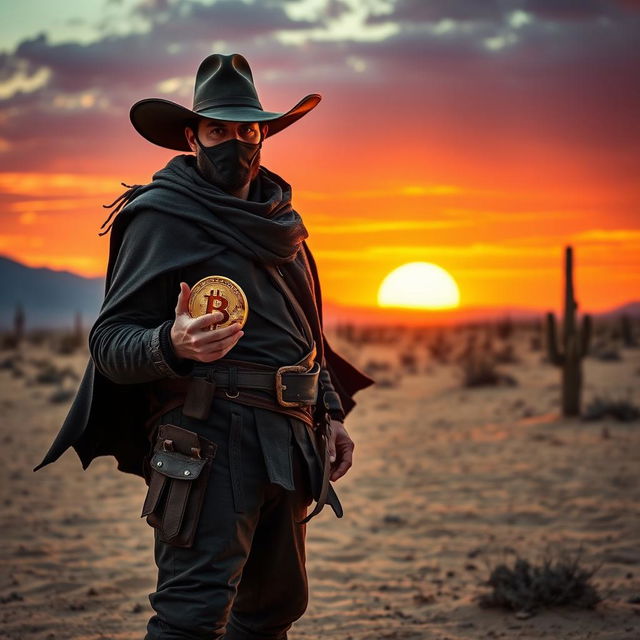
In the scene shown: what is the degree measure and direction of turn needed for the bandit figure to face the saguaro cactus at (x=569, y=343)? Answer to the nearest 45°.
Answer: approximately 90° to its left

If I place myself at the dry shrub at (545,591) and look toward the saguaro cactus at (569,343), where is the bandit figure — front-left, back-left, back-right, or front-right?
back-left

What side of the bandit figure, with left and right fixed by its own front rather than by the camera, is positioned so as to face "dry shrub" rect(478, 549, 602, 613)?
left
